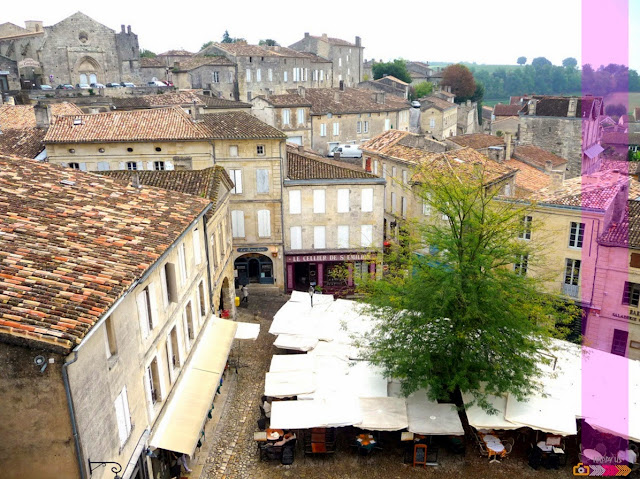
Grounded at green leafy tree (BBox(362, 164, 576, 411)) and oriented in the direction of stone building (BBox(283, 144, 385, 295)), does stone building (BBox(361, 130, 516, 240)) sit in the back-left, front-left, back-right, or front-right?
front-right

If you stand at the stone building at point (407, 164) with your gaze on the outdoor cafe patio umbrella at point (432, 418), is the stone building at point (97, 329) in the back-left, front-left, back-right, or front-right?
front-right

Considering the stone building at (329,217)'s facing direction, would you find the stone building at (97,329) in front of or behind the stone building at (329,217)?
in front

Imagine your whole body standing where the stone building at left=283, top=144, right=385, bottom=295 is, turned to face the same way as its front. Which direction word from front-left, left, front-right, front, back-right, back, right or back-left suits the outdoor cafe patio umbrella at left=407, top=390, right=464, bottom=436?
front

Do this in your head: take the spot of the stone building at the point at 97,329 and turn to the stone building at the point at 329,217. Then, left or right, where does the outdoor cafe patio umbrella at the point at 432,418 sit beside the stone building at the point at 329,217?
right

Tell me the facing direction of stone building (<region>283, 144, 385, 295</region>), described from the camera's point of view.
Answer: facing the viewer

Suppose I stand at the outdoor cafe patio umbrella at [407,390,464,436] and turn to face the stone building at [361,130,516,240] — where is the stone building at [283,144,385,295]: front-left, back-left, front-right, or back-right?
front-left

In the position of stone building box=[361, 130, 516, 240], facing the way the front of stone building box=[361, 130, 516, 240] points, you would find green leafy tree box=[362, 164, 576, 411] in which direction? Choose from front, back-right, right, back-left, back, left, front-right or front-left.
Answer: front-left

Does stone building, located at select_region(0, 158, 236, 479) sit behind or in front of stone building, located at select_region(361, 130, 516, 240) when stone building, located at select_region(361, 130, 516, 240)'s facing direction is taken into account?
in front

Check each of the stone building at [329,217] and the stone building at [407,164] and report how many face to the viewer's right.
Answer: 0

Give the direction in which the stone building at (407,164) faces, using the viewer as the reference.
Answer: facing the viewer and to the left of the viewer

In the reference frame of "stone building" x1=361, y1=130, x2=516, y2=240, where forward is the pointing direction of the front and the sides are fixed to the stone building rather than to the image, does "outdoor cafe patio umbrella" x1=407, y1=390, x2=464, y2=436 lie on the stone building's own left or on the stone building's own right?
on the stone building's own left

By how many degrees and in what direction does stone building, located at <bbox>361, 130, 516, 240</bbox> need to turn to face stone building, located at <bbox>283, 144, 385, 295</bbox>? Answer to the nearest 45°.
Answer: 0° — it already faces it

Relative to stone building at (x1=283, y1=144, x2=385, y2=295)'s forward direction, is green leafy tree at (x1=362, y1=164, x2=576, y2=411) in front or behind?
in front

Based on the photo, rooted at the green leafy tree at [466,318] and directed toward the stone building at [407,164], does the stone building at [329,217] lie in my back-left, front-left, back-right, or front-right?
front-left
